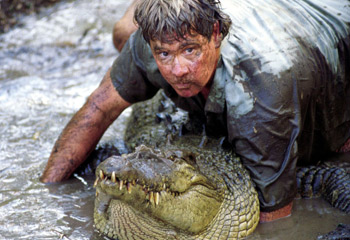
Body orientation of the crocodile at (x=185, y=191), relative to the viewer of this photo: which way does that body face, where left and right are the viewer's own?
facing the viewer and to the left of the viewer
